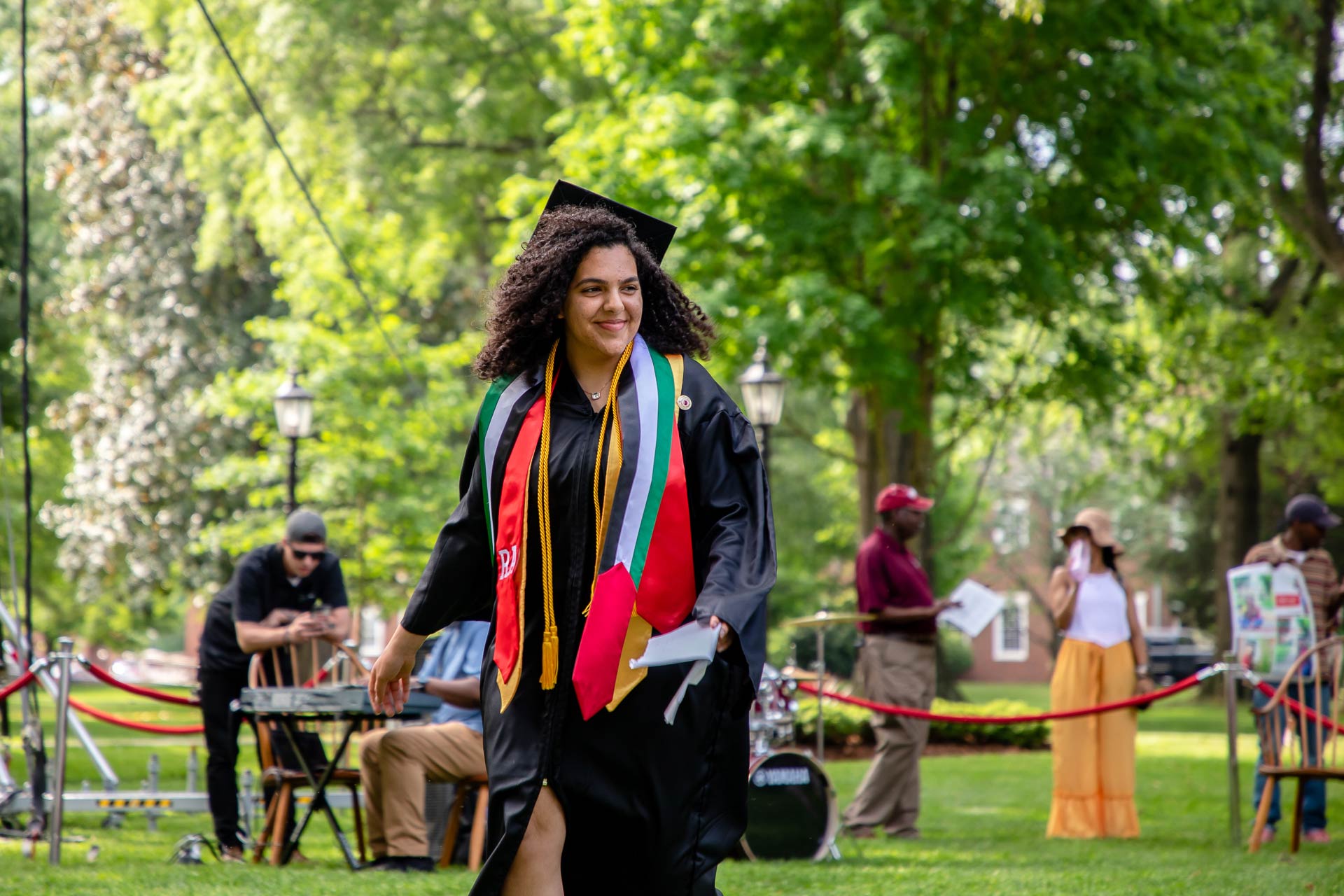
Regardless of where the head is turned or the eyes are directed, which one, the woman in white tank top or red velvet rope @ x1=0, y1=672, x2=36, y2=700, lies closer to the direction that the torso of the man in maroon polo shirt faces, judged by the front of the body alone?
the woman in white tank top

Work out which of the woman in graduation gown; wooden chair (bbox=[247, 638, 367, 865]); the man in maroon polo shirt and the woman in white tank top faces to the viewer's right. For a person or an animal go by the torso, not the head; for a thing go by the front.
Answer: the man in maroon polo shirt

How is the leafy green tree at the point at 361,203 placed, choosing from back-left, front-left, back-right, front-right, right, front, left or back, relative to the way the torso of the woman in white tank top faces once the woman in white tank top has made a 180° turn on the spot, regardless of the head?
front-left

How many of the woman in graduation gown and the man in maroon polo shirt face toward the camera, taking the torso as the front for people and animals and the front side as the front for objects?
1

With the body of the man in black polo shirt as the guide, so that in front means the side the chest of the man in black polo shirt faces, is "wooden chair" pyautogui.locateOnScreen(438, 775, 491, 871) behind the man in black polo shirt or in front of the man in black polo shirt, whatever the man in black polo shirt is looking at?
in front

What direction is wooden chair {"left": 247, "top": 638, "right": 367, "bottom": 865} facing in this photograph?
toward the camera

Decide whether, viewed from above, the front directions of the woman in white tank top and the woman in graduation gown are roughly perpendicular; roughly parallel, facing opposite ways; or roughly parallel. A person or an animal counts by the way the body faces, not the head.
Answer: roughly parallel

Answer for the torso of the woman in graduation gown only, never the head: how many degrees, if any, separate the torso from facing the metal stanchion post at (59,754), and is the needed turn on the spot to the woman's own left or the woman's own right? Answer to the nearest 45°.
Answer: approximately 135° to the woman's own right

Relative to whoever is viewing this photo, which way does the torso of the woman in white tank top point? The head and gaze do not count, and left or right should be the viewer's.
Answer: facing the viewer

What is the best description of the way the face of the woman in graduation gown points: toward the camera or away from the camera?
toward the camera

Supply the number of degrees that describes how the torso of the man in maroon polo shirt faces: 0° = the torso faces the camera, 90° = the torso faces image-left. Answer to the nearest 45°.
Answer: approximately 270°

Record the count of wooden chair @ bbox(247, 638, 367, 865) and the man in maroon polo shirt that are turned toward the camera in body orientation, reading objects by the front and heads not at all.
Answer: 1

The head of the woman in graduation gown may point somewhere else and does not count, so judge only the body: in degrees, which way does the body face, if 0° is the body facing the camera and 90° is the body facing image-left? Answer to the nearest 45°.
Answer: approximately 0°

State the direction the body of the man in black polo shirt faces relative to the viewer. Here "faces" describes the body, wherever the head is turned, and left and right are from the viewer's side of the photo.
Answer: facing the viewer and to the right of the viewer

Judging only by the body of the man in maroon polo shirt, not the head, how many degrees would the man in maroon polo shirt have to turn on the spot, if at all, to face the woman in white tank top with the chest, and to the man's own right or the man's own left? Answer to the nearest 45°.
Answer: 0° — they already face them

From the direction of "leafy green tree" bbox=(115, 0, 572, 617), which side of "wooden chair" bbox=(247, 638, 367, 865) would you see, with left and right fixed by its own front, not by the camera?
back

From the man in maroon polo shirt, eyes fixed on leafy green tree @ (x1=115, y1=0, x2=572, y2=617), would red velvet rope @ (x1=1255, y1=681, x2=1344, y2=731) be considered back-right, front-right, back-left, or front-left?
back-right
